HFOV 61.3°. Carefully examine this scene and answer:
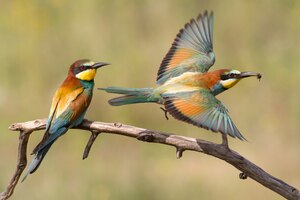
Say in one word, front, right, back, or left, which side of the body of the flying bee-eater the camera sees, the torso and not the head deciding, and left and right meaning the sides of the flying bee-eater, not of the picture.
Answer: right

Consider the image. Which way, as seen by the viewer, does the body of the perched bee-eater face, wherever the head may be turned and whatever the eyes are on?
to the viewer's right
